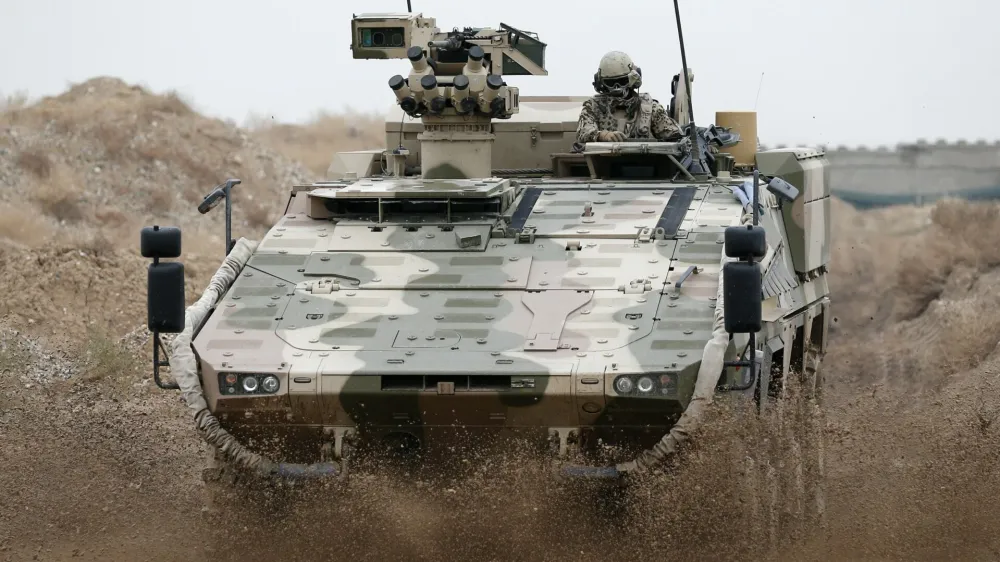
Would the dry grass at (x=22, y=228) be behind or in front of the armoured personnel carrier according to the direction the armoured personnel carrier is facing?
behind

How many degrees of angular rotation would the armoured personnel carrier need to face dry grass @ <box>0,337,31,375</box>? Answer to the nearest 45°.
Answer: approximately 135° to its right

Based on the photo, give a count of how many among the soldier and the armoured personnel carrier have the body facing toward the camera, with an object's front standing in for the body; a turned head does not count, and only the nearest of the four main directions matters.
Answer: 2

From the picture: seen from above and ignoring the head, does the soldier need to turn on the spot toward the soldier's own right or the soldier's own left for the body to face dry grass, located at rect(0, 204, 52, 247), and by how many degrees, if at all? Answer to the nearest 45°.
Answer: approximately 135° to the soldier's own right

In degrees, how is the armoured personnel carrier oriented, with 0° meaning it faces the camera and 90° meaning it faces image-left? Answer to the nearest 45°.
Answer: approximately 0°

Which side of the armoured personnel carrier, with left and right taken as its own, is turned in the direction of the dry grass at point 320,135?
back
